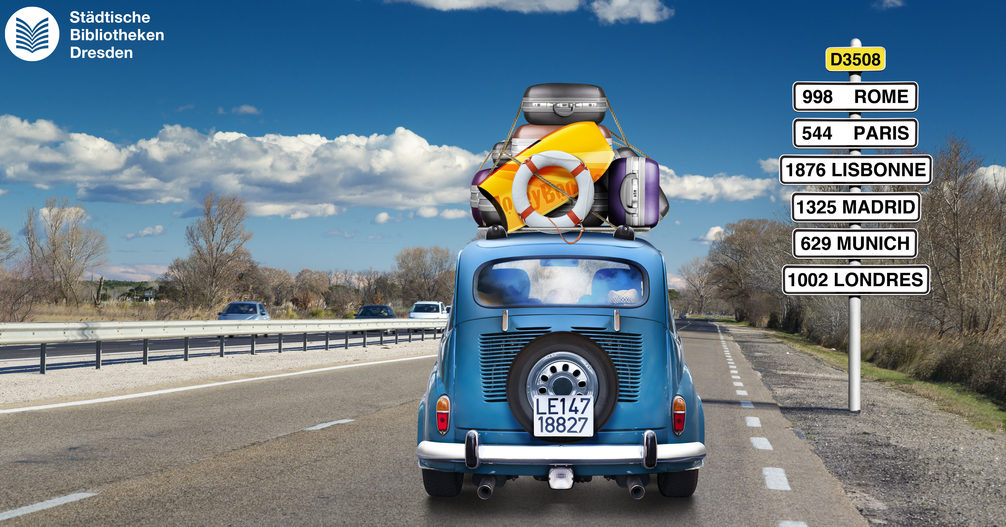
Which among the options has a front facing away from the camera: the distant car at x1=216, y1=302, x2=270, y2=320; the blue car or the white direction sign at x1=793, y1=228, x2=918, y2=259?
the blue car

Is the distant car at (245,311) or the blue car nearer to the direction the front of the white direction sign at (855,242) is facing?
the blue car

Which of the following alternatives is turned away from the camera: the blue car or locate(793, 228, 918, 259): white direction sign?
the blue car

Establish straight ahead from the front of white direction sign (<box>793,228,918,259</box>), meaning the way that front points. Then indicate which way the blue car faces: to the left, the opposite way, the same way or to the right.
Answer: the opposite way

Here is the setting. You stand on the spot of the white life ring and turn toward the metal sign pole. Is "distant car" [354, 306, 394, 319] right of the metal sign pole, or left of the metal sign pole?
left

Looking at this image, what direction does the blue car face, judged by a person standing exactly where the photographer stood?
facing away from the viewer

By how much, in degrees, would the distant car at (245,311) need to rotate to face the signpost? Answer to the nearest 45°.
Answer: approximately 45° to its left

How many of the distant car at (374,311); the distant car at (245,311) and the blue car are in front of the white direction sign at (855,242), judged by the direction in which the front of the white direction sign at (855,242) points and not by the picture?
1

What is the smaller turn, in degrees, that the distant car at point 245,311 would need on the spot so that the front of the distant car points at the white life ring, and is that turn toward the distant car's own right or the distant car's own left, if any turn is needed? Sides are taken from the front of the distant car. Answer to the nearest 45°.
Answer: approximately 45° to the distant car's own left

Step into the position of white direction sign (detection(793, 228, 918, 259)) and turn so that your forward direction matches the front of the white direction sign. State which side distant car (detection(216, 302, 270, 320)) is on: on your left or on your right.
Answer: on your right

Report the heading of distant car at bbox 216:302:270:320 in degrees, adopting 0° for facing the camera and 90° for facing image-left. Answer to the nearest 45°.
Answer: approximately 45°
